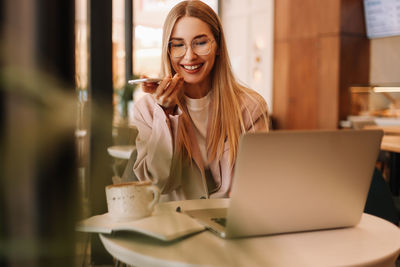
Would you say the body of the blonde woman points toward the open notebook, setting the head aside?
yes

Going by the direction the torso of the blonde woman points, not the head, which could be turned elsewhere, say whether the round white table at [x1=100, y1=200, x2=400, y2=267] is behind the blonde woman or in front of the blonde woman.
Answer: in front

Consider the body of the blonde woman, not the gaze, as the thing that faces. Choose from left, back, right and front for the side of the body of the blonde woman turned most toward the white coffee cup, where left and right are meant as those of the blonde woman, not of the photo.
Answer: front

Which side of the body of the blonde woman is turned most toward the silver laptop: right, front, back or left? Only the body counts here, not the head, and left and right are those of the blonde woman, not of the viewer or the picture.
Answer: front

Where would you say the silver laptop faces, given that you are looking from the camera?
facing away from the viewer and to the left of the viewer
